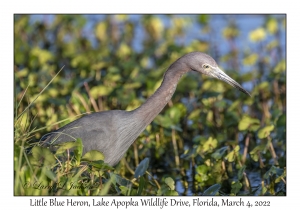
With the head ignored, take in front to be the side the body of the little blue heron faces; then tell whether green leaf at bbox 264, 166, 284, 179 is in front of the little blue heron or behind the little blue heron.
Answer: in front

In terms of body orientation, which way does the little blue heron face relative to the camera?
to the viewer's right

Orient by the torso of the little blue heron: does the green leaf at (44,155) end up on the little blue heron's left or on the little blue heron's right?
on the little blue heron's right

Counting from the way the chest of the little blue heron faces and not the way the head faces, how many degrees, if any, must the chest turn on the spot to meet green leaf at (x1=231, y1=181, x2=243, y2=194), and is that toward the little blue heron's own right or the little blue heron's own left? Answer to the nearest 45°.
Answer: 0° — it already faces it

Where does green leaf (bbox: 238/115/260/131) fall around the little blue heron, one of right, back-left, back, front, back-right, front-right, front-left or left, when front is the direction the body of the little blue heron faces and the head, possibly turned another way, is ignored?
front-left

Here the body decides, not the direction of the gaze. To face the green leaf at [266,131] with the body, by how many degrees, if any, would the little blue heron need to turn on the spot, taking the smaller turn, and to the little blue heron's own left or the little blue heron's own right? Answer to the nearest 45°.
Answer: approximately 45° to the little blue heron's own left
